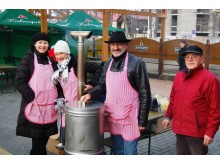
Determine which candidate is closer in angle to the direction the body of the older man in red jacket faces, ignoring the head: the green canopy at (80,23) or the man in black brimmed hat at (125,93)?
the man in black brimmed hat

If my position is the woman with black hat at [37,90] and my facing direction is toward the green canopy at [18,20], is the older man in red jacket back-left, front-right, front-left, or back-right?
back-right

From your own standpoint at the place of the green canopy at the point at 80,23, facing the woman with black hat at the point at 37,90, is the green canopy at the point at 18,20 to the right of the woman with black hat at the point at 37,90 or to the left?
right

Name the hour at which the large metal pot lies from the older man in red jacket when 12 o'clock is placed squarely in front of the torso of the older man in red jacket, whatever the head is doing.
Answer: The large metal pot is roughly at 1 o'clock from the older man in red jacket.

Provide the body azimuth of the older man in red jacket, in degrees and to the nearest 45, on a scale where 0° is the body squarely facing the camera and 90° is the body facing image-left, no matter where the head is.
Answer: approximately 45°

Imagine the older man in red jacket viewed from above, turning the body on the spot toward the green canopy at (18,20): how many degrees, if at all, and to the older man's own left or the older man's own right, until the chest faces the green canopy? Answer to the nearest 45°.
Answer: approximately 90° to the older man's own right

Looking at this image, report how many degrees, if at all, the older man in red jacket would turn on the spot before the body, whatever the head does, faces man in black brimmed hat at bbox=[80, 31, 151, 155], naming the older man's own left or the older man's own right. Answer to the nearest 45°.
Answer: approximately 45° to the older man's own right

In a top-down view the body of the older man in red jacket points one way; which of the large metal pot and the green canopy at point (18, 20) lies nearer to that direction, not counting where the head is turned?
the large metal pot

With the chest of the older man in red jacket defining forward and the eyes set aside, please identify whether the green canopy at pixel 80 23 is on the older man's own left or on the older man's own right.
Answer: on the older man's own right

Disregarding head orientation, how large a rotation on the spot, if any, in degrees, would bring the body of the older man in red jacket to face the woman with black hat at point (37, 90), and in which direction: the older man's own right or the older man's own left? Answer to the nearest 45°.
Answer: approximately 45° to the older man's own right
